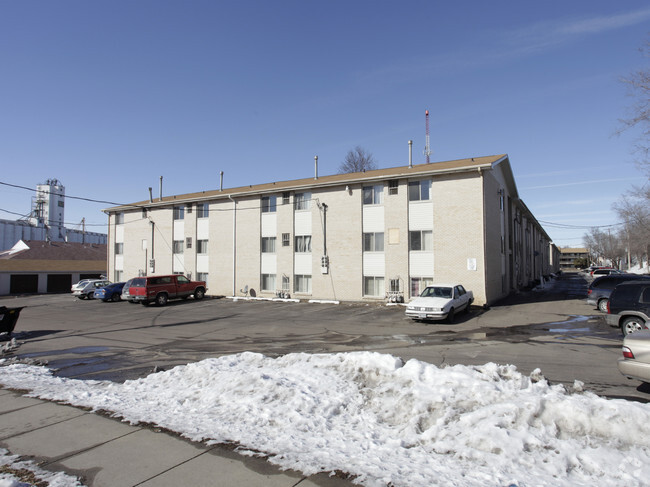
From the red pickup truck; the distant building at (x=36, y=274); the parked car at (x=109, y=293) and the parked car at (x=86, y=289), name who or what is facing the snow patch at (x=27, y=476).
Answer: the distant building

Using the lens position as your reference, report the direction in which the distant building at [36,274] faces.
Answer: facing the viewer

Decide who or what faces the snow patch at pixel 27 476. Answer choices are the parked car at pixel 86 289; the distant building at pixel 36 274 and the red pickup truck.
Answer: the distant building

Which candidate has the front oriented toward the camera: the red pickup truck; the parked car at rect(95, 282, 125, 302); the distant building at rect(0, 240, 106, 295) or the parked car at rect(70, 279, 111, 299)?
the distant building

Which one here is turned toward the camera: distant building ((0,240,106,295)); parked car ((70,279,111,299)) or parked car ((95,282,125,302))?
the distant building

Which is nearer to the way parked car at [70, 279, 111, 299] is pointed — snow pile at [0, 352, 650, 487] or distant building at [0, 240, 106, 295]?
the distant building

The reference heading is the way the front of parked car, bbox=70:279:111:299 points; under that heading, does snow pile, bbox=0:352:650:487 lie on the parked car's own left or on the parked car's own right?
on the parked car's own right

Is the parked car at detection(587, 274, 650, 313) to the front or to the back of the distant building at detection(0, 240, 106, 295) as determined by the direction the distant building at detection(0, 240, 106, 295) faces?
to the front

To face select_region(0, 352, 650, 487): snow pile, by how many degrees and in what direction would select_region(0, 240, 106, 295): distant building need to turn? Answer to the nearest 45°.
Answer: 0° — it already faces it

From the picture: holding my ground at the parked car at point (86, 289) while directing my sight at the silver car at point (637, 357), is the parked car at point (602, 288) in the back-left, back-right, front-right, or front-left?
front-left
